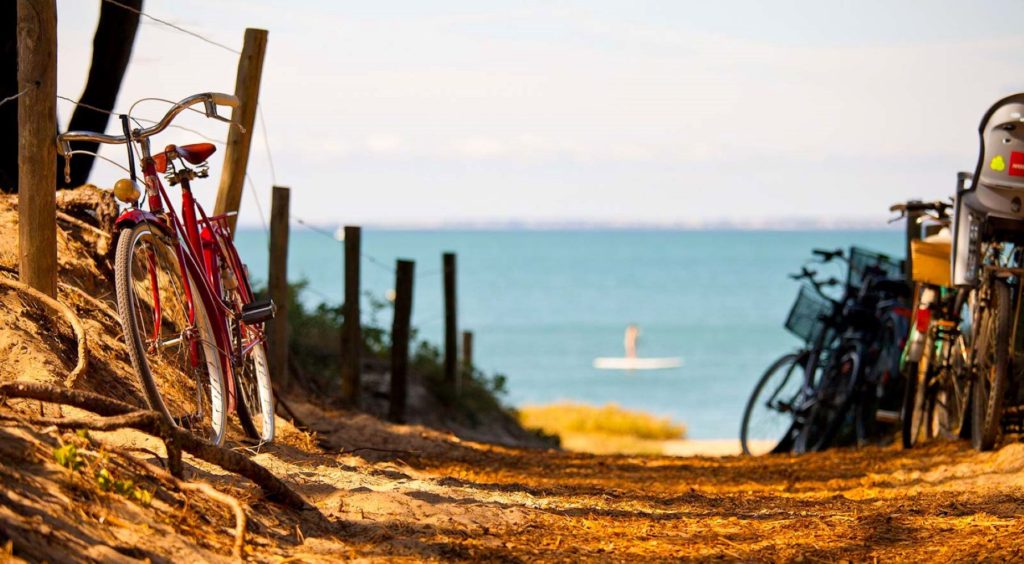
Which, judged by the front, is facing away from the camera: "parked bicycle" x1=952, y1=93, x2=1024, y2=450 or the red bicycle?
the parked bicycle

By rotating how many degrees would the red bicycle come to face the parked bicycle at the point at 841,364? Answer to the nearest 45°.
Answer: approximately 180°

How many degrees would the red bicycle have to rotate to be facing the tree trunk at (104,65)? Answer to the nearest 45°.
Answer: approximately 135° to its right

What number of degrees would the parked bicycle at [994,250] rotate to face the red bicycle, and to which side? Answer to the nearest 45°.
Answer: approximately 135° to its left

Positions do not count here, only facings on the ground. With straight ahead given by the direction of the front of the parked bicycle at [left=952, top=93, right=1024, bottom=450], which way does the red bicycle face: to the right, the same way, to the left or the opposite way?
the opposite way

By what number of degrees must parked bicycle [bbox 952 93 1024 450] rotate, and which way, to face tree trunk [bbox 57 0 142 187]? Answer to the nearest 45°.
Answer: approximately 90° to its left

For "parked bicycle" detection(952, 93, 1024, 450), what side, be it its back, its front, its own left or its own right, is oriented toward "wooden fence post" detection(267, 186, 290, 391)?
left

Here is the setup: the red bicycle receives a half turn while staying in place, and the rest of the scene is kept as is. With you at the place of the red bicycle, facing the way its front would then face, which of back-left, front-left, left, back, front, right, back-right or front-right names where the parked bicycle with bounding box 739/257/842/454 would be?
front

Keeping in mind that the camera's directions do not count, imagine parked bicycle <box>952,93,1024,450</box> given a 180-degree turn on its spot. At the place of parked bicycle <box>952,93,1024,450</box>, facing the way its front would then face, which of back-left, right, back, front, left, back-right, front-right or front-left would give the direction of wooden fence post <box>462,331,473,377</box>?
back-right

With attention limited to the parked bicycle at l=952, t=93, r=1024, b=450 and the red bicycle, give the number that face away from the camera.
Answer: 1

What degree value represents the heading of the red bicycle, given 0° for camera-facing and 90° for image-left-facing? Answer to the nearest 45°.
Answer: approximately 45°

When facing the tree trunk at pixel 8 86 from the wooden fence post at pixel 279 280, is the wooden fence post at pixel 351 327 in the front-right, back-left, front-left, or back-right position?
back-right

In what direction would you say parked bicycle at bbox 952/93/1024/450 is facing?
away from the camera

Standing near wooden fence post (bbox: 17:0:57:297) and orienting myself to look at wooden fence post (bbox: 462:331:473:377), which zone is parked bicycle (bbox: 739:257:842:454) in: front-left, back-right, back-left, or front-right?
front-right

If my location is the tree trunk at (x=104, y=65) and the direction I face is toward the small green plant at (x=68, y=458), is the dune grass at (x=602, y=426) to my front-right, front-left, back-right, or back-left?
back-left
